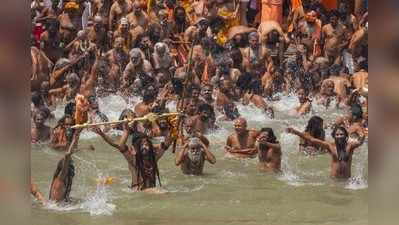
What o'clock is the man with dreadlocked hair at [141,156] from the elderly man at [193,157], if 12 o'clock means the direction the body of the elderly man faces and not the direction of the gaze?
The man with dreadlocked hair is roughly at 3 o'clock from the elderly man.

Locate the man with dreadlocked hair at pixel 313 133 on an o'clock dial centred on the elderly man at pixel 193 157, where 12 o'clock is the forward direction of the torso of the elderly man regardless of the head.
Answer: The man with dreadlocked hair is roughly at 9 o'clock from the elderly man.

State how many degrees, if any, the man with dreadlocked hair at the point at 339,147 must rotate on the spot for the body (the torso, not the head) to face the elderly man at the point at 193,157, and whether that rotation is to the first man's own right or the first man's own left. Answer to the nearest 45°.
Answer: approximately 90° to the first man's own right

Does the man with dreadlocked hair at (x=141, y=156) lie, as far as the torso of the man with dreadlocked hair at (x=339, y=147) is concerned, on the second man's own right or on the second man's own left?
on the second man's own right

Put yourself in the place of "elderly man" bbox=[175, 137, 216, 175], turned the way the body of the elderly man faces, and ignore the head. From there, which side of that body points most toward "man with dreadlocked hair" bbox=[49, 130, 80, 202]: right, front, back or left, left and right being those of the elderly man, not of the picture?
right

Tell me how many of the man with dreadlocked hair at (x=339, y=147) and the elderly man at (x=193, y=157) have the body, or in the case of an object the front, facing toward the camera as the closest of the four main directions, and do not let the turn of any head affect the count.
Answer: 2
